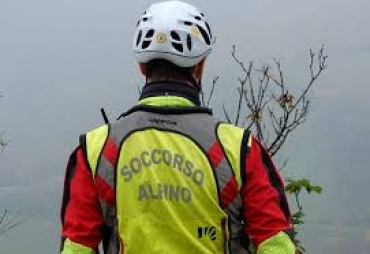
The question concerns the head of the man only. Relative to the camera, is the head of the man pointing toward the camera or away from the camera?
away from the camera

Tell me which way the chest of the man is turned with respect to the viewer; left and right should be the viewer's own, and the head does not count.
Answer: facing away from the viewer
